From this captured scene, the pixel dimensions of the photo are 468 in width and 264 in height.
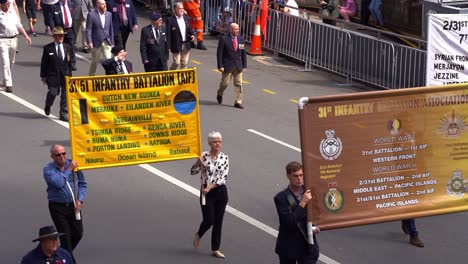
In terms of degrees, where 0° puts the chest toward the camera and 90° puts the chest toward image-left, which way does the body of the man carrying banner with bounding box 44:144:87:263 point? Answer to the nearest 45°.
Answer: approximately 315°

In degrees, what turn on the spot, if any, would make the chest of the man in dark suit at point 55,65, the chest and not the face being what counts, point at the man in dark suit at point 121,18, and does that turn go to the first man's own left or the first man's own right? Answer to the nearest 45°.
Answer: approximately 135° to the first man's own left

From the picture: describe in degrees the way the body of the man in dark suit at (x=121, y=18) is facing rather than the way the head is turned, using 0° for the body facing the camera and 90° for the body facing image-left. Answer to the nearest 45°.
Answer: approximately 0°

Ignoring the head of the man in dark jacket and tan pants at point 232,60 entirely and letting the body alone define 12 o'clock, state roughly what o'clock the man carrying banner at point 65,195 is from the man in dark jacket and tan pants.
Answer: The man carrying banner is roughly at 2 o'clock from the man in dark jacket and tan pants.

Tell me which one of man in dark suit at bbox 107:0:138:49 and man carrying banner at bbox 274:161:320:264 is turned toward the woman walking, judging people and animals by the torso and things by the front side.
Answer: the man in dark suit

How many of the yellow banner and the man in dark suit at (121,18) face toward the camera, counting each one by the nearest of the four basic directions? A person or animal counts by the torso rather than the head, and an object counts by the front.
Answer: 2

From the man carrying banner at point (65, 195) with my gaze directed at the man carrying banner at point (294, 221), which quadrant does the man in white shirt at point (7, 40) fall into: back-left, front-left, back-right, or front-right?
back-left

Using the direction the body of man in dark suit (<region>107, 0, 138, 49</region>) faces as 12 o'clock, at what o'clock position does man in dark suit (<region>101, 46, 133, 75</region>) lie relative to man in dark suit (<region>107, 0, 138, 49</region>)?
man in dark suit (<region>101, 46, 133, 75</region>) is roughly at 12 o'clock from man in dark suit (<region>107, 0, 138, 49</region>).

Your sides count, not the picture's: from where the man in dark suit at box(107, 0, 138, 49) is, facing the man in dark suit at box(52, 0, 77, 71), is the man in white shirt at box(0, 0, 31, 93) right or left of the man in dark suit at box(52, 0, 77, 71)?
left

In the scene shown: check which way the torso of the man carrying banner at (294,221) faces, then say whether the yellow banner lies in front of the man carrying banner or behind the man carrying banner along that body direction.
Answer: behind
